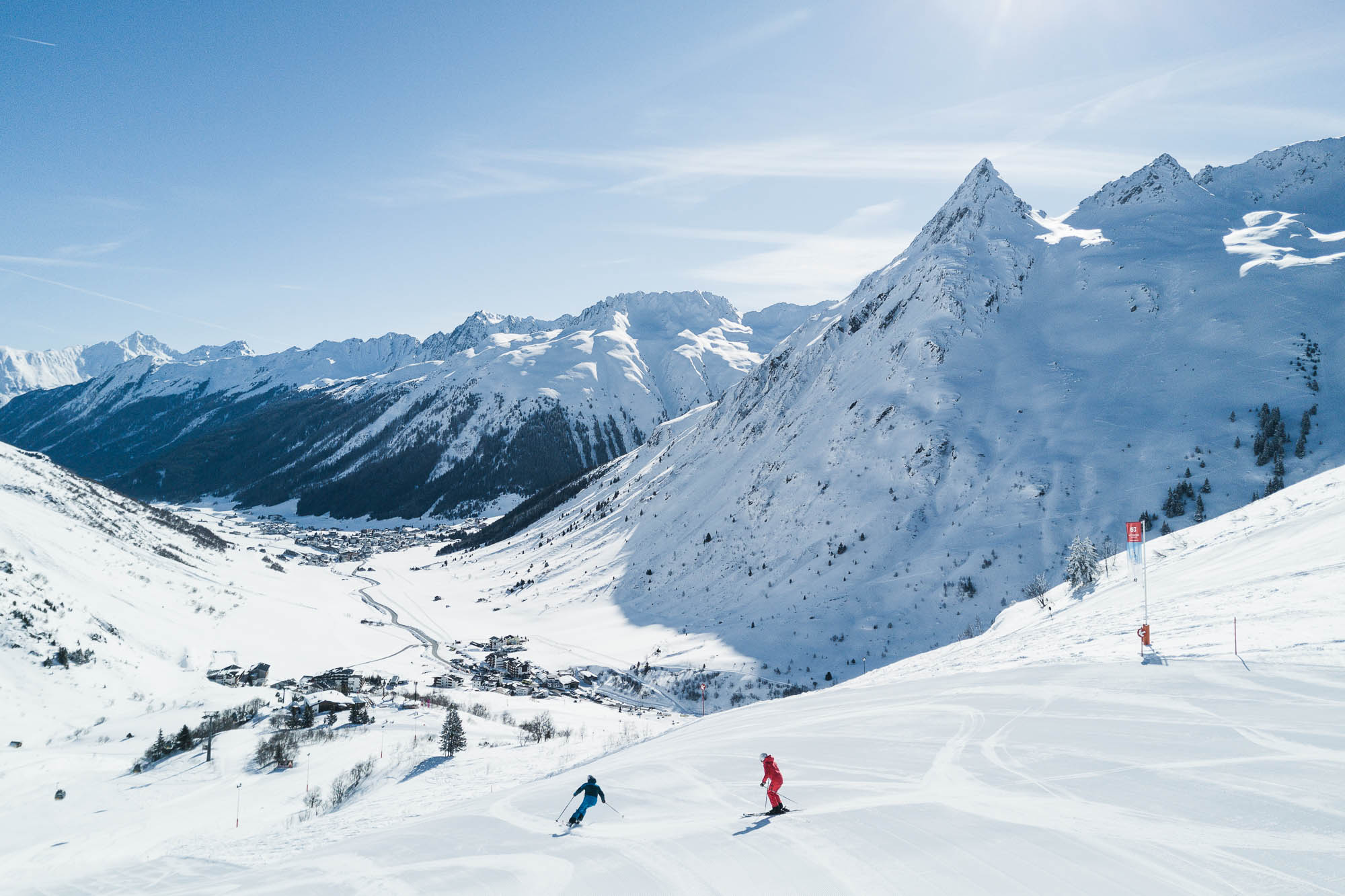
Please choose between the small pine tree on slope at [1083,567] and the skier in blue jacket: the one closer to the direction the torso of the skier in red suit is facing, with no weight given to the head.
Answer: the skier in blue jacket

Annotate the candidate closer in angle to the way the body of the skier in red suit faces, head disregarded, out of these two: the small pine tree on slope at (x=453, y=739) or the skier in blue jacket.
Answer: the skier in blue jacket

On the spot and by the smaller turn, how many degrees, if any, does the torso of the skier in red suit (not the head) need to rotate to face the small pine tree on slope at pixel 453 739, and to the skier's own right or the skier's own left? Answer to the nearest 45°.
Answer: approximately 45° to the skier's own right
